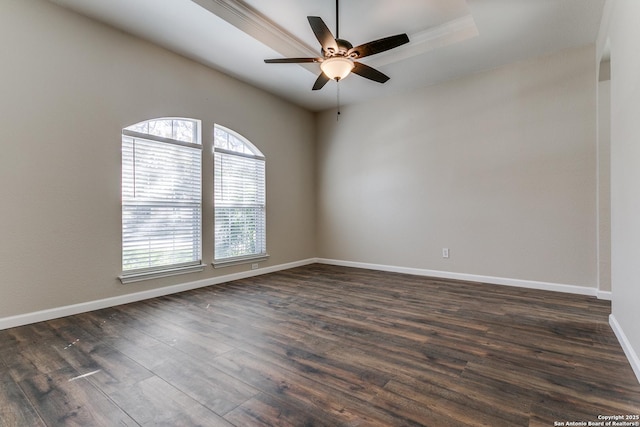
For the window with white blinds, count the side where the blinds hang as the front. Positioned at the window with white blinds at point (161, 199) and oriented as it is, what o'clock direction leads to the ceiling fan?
The ceiling fan is roughly at 12 o'clock from the window with white blinds.

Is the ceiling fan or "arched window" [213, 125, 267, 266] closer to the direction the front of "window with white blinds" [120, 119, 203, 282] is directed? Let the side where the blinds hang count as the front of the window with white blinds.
the ceiling fan

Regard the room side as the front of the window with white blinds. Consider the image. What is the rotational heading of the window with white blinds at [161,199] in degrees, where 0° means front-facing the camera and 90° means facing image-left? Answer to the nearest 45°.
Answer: approximately 315°

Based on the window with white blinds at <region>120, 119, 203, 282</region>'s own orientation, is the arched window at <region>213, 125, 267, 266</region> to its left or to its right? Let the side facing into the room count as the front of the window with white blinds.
on its left
